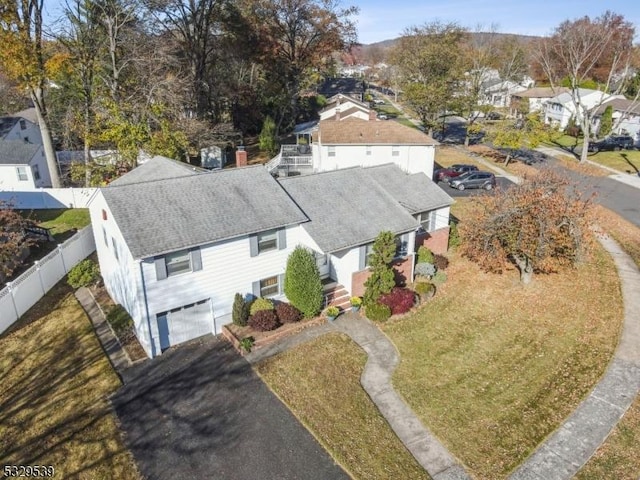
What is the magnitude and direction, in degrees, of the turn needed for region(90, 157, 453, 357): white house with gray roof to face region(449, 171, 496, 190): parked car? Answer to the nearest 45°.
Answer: approximately 90° to its left

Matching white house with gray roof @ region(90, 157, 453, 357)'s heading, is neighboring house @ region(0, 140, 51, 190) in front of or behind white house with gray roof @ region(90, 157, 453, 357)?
behind

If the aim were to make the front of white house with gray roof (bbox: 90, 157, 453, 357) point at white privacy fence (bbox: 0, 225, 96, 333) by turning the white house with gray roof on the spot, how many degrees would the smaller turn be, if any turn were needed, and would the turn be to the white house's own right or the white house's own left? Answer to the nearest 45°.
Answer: approximately 135° to the white house's own right

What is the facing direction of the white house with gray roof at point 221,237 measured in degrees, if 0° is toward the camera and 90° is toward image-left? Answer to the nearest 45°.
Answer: approximately 315°

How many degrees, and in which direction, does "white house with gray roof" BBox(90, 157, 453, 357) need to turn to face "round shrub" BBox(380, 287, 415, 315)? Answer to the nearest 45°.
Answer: approximately 45° to its left

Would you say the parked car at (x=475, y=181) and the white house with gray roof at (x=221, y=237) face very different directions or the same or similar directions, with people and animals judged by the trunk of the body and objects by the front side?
very different directions

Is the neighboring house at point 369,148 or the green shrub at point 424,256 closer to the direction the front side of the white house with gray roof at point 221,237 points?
the green shrub

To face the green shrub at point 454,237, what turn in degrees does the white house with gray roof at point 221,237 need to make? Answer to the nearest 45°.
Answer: approximately 90° to its left
